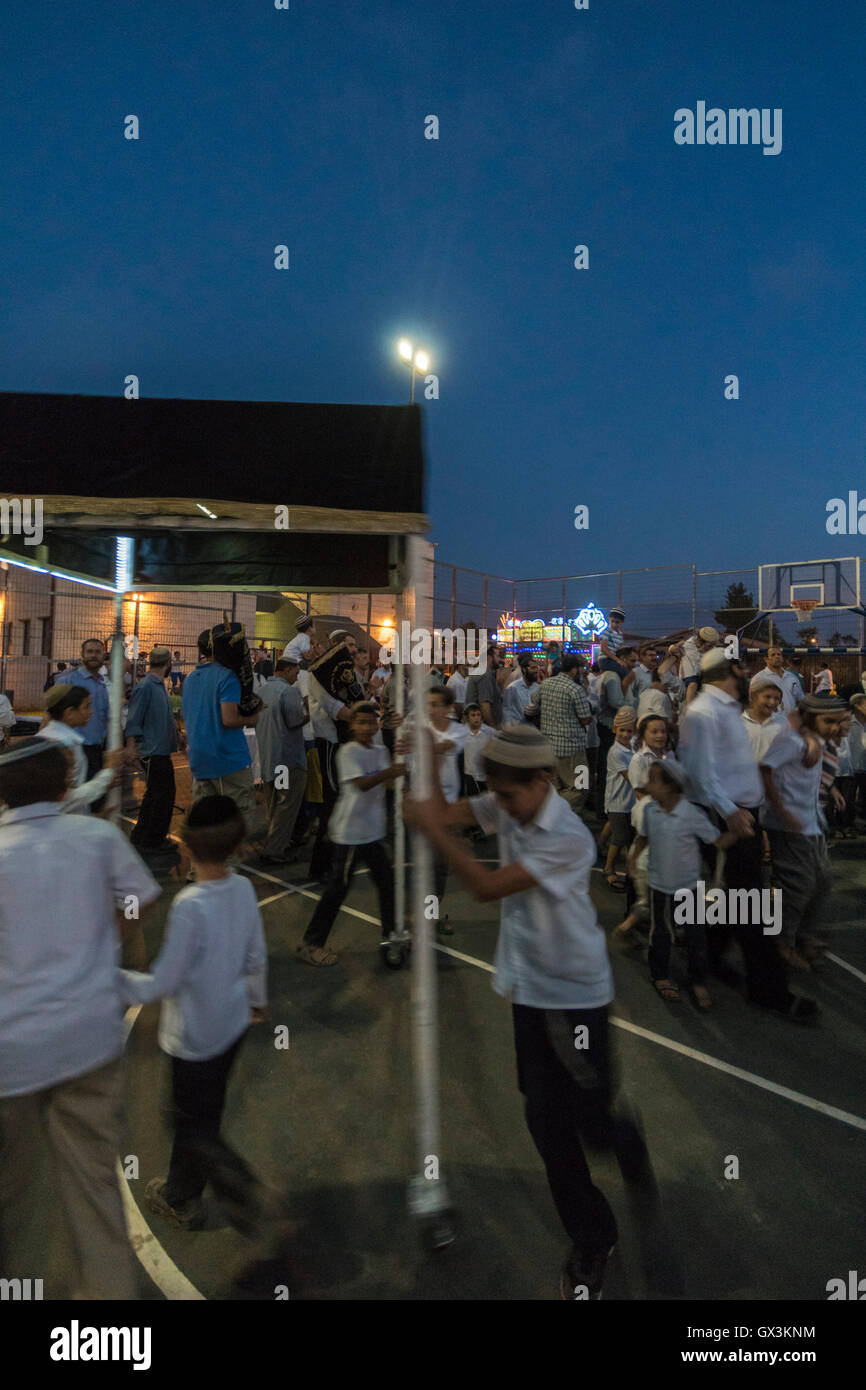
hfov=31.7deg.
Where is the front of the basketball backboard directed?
toward the camera

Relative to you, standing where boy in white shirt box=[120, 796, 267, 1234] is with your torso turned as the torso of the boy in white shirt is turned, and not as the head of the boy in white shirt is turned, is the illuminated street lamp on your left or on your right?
on your right

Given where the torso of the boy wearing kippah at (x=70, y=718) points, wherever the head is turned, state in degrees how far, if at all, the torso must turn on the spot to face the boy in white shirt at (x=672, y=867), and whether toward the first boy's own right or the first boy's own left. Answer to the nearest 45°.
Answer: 0° — they already face them

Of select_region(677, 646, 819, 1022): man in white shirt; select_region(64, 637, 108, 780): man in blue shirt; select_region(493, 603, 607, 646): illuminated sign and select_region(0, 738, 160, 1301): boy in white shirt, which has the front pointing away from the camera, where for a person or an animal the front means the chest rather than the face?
the boy in white shirt

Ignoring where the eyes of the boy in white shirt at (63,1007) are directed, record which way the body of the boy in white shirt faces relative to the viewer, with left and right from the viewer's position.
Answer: facing away from the viewer

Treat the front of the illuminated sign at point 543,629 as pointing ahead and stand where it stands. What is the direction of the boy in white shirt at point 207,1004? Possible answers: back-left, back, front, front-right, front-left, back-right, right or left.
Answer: front

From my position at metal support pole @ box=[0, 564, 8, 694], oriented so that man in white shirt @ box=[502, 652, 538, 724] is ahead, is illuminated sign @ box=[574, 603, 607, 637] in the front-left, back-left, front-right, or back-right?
front-left

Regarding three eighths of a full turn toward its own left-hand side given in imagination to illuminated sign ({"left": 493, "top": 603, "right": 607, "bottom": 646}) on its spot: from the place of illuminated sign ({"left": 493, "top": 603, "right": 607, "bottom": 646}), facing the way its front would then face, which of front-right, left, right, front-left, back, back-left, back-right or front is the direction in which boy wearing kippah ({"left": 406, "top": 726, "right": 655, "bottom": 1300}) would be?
back-right

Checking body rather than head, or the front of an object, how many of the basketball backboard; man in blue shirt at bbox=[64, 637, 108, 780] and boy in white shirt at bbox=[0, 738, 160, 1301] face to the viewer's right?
0

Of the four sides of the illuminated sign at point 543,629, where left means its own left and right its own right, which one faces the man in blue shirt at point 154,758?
front

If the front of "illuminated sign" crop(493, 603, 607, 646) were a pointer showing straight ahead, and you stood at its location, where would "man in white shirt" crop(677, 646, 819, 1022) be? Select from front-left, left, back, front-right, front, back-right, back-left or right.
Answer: front

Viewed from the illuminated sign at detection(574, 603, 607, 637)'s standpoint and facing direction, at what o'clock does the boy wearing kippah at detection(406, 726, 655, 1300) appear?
The boy wearing kippah is roughly at 12 o'clock from the illuminated sign.

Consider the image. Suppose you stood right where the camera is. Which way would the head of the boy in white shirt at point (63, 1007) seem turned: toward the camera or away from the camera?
away from the camera

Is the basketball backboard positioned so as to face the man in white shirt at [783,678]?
yes
